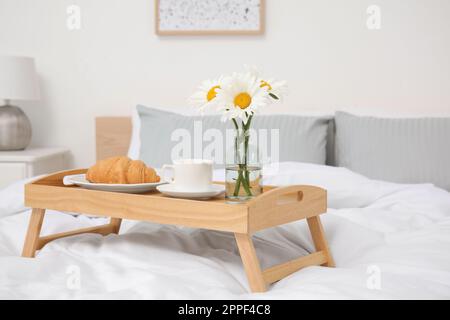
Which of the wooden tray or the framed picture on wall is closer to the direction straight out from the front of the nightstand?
the wooden tray

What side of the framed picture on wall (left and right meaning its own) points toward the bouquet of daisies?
front

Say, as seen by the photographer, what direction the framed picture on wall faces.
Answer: facing the viewer

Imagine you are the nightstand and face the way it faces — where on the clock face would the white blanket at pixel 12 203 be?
The white blanket is roughly at 12 o'clock from the nightstand.

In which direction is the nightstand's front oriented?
toward the camera

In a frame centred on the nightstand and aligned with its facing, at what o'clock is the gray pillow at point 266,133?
The gray pillow is roughly at 10 o'clock from the nightstand.

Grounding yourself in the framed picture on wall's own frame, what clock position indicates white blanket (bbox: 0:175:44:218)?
The white blanket is roughly at 1 o'clock from the framed picture on wall.

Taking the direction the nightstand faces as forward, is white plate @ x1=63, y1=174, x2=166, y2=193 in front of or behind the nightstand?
in front

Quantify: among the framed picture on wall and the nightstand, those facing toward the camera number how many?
2

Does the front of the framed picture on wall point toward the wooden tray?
yes

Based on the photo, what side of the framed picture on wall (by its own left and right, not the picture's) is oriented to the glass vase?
front

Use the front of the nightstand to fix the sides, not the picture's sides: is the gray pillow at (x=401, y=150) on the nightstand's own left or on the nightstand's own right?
on the nightstand's own left

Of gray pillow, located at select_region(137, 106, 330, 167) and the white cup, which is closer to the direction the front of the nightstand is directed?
the white cup
